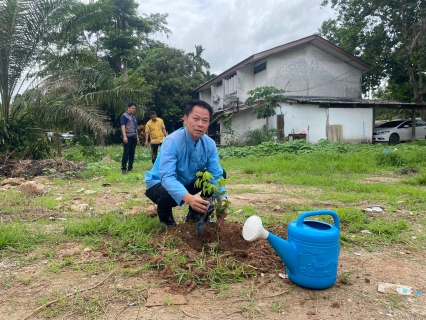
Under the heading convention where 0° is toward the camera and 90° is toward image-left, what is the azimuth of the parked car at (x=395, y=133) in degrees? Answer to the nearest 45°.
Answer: approximately 45°

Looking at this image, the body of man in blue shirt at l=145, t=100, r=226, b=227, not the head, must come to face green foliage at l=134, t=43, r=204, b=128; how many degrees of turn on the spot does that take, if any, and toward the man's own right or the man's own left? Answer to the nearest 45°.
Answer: approximately 135° to the man's own left

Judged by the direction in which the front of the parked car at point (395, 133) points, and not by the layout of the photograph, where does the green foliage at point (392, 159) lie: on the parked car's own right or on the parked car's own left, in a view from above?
on the parked car's own left

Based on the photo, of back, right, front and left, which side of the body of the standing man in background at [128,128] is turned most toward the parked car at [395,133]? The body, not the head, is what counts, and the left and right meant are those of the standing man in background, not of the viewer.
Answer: left

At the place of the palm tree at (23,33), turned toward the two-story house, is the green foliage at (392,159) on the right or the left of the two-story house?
right
